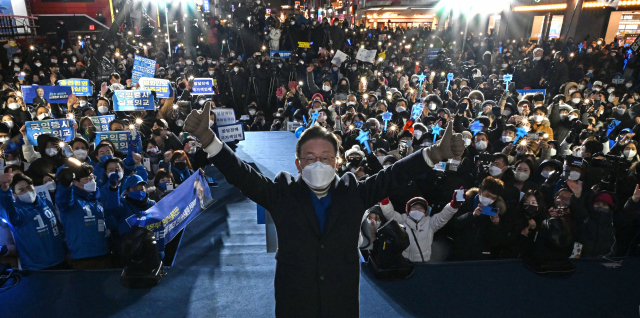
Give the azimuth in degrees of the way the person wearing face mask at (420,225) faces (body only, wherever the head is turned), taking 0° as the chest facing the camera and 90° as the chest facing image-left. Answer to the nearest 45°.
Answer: approximately 0°

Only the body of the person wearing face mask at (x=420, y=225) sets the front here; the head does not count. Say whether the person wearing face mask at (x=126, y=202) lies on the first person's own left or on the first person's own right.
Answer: on the first person's own right

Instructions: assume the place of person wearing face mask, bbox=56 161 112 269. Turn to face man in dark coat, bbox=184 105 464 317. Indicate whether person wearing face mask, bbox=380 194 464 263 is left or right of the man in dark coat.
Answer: left

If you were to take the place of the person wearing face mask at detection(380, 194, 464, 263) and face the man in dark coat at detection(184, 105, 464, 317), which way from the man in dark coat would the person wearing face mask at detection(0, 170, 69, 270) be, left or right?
right

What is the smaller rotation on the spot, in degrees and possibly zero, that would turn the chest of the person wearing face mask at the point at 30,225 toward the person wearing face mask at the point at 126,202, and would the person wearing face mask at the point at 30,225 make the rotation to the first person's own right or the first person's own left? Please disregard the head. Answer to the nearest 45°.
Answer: approximately 45° to the first person's own left

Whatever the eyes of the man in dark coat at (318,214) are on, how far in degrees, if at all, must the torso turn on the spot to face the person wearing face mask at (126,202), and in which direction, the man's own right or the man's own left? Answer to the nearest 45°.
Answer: approximately 135° to the man's own right

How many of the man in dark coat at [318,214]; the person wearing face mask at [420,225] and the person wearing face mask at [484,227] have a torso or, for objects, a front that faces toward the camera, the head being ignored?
3

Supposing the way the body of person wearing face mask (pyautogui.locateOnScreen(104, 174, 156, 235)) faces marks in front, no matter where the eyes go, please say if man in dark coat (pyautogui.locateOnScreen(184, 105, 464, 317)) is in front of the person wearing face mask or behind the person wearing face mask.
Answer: in front

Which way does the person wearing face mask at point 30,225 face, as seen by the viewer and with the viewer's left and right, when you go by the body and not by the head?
facing the viewer and to the right of the viewer

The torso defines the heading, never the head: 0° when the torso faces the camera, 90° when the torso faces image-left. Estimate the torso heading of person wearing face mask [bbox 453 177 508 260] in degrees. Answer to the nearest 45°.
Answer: approximately 0°

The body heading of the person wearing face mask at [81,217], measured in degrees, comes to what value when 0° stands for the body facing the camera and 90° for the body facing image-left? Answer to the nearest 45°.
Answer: approximately 315°
